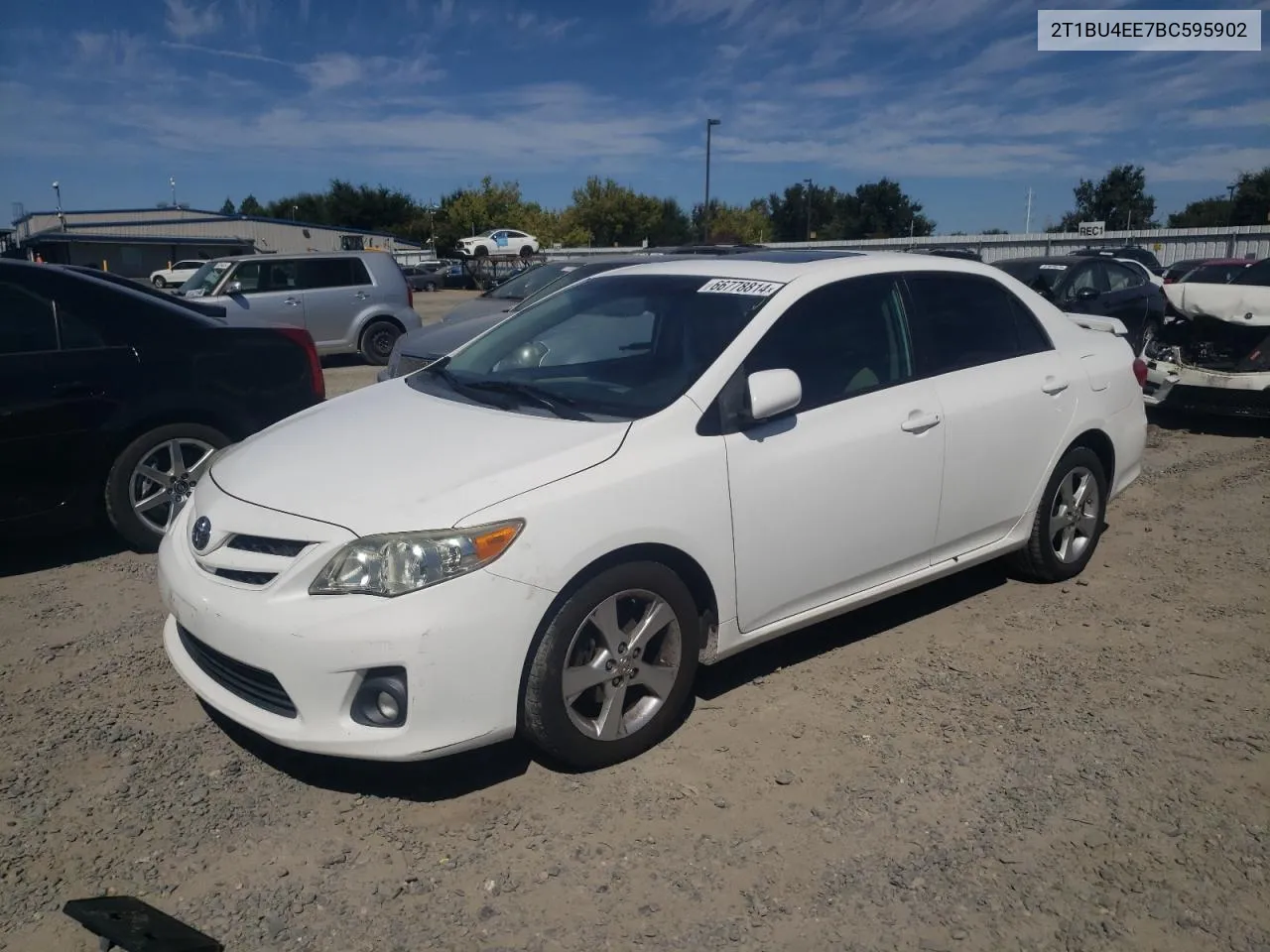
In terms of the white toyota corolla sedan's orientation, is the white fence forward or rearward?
rearward

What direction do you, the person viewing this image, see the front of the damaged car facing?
facing the viewer and to the left of the viewer

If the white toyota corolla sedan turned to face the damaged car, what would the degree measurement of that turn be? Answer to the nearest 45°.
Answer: approximately 180°

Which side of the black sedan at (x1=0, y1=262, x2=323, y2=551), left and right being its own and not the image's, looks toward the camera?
left

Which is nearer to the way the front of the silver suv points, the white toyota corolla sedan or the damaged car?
the white toyota corolla sedan

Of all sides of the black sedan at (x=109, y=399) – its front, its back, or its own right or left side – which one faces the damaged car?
back

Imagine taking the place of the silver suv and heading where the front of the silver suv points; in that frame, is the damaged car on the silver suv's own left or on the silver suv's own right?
on the silver suv's own left

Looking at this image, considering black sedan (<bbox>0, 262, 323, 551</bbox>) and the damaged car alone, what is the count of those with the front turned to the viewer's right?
0

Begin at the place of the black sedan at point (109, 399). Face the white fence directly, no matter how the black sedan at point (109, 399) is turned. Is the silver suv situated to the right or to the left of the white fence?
left

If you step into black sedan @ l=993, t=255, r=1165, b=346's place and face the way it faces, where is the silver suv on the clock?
The silver suv is roughly at 1 o'clock from the black sedan.

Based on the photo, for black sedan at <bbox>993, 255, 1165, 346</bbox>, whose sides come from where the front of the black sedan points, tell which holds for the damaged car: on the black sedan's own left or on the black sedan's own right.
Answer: on the black sedan's own left

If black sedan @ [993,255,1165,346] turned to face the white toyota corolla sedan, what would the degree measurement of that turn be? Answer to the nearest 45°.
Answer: approximately 45° to its left
